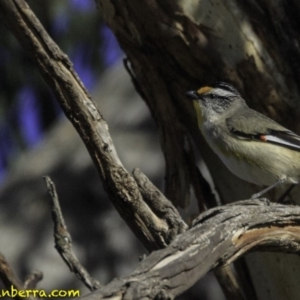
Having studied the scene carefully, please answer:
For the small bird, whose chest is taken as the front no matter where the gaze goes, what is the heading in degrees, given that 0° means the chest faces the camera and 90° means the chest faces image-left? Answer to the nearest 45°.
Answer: approximately 90°

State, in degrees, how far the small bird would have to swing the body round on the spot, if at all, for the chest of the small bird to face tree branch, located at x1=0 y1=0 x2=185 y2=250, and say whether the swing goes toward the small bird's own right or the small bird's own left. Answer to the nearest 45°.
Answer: approximately 45° to the small bird's own left
